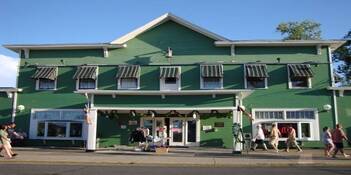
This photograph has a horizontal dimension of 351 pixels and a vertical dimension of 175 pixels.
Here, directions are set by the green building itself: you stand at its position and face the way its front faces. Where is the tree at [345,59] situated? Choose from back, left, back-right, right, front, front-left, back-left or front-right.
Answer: back-left

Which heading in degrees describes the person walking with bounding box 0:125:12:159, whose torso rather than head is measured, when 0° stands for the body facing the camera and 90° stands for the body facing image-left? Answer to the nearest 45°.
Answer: approximately 90°

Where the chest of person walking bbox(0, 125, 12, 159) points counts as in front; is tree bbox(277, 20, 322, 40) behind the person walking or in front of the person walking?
behind

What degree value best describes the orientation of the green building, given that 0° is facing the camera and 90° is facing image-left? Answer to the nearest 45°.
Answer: approximately 0°

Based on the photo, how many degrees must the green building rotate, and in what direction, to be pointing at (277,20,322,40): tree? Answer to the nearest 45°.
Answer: approximately 135° to its left

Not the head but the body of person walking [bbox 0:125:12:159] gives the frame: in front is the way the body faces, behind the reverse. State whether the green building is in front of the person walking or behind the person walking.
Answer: behind

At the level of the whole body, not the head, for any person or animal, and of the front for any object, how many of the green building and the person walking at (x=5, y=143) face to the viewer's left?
1
